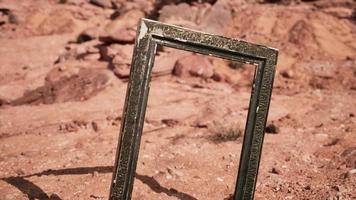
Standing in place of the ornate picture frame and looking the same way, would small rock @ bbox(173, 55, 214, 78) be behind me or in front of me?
behind

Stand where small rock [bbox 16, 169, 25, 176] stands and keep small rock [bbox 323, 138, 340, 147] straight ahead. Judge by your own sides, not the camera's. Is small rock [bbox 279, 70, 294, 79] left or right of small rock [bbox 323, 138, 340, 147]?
left

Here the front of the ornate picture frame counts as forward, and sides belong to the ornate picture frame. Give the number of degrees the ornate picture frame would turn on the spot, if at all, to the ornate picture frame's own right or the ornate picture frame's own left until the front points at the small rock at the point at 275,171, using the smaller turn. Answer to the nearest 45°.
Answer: approximately 135° to the ornate picture frame's own left

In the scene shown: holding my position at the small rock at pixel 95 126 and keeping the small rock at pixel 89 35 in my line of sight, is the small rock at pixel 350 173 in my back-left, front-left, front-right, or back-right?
back-right

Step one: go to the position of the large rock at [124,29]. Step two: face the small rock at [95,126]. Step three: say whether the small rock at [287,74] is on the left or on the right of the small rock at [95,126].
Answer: left

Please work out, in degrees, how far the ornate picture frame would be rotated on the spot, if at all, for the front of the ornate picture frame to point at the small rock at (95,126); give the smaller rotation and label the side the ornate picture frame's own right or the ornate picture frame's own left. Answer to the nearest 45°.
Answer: approximately 180°

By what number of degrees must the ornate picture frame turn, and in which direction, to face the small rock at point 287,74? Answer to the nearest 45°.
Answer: approximately 180°

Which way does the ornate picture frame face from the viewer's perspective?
toward the camera

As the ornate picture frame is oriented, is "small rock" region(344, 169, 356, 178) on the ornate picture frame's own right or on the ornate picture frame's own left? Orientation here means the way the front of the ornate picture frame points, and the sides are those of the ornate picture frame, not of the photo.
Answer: on the ornate picture frame's own left

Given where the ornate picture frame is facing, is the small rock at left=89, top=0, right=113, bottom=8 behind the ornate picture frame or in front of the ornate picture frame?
behind

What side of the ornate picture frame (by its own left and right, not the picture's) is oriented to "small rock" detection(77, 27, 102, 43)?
back
